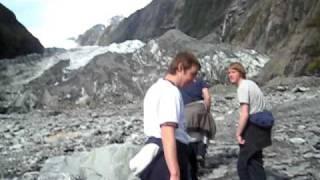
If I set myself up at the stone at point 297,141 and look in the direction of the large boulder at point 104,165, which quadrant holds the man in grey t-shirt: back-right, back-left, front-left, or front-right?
front-left

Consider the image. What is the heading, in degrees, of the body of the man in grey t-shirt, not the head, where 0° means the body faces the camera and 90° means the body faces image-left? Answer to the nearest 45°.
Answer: approximately 90°

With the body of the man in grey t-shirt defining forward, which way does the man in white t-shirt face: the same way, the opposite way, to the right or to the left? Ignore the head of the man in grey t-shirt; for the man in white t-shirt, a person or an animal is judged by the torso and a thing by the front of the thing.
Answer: the opposite way

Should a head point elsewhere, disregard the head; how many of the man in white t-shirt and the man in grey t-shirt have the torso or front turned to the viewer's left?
1

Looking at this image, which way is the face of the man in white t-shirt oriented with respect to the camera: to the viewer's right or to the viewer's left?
to the viewer's right

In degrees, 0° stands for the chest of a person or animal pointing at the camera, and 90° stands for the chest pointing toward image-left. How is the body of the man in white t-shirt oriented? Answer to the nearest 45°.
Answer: approximately 270°

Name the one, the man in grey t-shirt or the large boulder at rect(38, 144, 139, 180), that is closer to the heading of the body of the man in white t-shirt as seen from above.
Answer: the man in grey t-shirt
